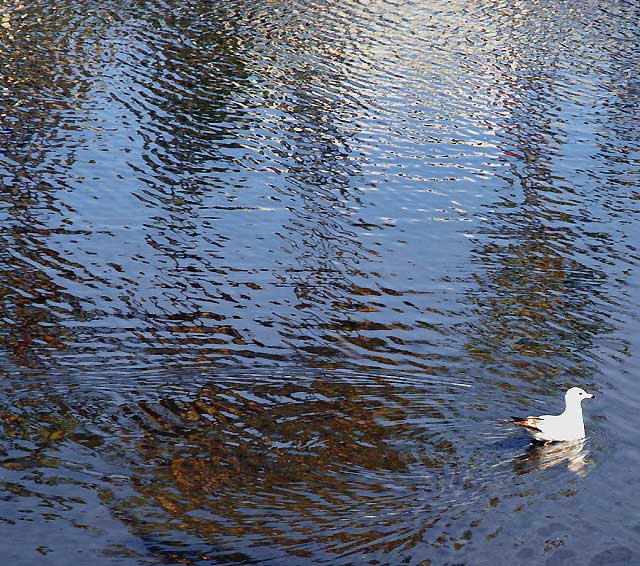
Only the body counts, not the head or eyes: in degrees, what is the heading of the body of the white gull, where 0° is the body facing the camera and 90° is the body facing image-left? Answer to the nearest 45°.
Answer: approximately 270°
